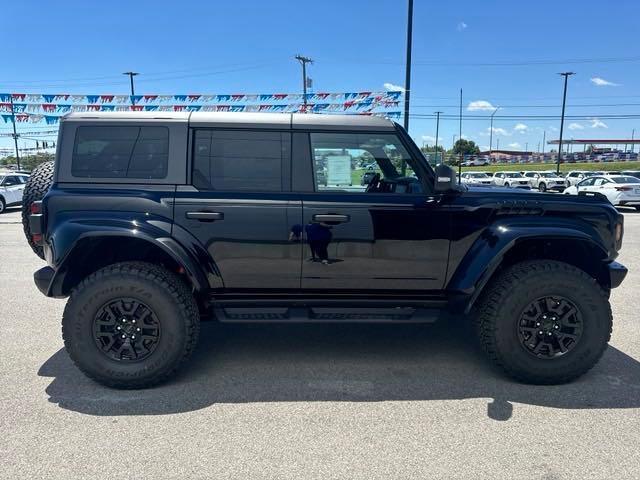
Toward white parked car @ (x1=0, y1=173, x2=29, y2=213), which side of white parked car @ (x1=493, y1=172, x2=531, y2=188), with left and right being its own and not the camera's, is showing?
right

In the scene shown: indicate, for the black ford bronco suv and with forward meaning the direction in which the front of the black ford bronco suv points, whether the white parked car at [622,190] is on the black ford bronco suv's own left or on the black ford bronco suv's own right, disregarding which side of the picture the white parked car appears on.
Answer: on the black ford bronco suv's own left

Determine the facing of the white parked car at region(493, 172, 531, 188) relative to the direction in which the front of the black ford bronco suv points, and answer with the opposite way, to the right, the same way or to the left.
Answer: to the right

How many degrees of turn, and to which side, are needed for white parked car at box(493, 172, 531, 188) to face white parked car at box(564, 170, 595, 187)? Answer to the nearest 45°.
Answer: approximately 45° to its left

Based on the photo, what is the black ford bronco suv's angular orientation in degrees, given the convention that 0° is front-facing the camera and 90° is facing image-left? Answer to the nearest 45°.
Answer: approximately 270°

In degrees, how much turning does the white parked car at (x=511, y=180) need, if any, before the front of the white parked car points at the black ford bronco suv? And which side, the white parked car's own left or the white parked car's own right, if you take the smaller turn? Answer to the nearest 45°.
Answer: approximately 45° to the white parked car's own right

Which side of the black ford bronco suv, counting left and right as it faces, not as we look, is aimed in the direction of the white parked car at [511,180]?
left

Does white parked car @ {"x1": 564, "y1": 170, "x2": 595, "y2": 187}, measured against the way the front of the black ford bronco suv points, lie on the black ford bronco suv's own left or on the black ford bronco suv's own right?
on the black ford bronco suv's own left

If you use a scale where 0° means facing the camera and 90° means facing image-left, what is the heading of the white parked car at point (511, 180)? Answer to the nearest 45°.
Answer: approximately 315°
